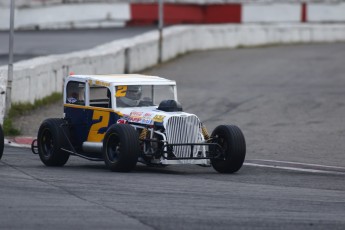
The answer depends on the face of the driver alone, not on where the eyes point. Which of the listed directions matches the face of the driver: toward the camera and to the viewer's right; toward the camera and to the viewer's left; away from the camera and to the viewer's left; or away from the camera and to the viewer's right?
toward the camera and to the viewer's right

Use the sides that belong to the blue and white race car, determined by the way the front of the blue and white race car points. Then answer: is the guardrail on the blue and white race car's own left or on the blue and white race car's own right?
on the blue and white race car's own left

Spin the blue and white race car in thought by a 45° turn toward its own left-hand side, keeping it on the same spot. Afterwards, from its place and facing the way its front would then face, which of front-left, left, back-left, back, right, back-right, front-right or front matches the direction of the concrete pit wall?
left
